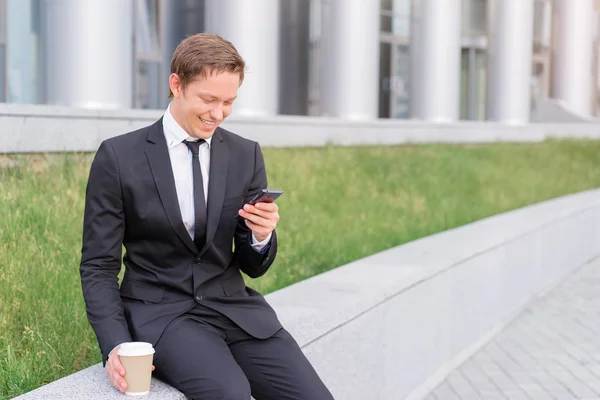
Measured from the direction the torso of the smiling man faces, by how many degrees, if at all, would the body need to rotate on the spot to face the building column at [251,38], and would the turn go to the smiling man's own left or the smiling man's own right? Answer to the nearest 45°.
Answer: approximately 135° to the smiling man's own left

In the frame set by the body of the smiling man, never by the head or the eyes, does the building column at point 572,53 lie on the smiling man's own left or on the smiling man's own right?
on the smiling man's own left

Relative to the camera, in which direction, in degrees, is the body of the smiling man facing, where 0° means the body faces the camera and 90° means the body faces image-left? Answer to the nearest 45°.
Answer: approximately 315°

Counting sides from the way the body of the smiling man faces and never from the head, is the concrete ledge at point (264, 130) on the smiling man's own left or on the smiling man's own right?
on the smiling man's own left

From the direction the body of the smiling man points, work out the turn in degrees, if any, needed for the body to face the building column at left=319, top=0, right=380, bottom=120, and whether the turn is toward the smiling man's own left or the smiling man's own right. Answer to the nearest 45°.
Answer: approximately 135° to the smiling man's own left

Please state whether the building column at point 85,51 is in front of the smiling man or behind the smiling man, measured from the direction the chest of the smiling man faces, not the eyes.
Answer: behind

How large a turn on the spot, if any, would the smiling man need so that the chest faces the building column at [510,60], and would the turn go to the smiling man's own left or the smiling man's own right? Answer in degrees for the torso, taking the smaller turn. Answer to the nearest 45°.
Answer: approximately 135° to the smiling man's own left

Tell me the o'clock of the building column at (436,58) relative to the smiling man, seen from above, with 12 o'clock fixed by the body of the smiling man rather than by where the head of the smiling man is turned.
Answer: The building column is roughly at 8 o'clock from the smiling man.
